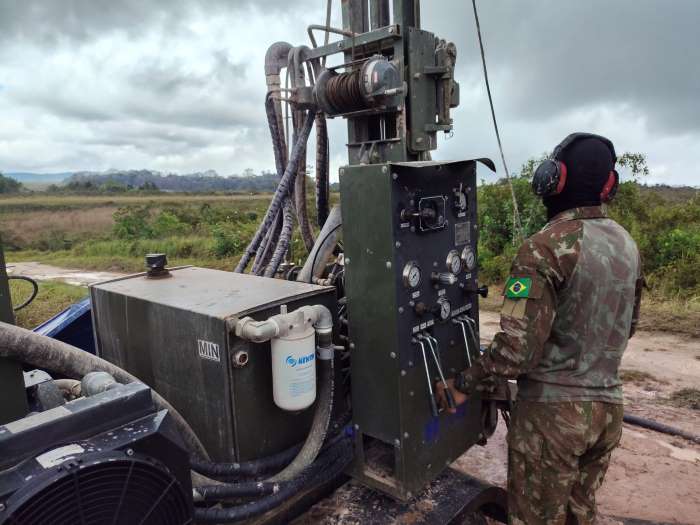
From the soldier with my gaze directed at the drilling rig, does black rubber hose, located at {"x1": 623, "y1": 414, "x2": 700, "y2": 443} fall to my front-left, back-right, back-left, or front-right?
back-right

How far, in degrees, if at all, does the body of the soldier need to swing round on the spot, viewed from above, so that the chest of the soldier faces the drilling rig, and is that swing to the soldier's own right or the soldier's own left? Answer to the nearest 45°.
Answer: approximately 45° to the soldier's own left

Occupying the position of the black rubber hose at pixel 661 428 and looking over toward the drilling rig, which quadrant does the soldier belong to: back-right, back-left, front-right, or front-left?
front-left

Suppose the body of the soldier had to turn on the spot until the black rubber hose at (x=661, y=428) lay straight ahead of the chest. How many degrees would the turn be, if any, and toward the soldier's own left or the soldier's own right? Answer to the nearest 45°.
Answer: approximately 45° to the soldier's own right

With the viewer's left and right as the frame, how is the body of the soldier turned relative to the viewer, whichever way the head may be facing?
facing away from the viewer and to the left of the viewer

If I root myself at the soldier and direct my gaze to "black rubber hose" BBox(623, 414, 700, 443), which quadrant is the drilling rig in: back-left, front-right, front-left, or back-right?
back-left
